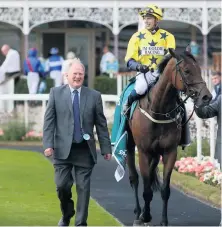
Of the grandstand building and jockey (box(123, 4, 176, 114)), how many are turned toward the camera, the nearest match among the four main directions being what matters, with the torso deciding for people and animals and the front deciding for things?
2

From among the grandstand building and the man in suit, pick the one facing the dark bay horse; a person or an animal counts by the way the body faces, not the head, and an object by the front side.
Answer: the grandstand building

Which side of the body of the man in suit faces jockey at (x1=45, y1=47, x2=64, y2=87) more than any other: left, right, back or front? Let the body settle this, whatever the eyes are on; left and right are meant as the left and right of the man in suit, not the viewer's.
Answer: back

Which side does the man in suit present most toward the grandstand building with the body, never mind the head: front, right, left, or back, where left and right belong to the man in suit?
back

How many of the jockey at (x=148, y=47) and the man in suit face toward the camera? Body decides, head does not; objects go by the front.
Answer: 2
